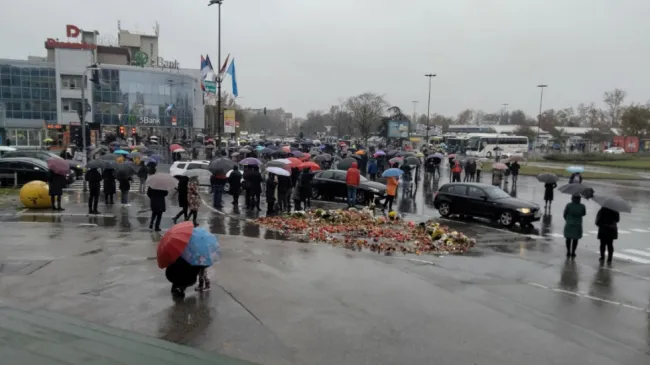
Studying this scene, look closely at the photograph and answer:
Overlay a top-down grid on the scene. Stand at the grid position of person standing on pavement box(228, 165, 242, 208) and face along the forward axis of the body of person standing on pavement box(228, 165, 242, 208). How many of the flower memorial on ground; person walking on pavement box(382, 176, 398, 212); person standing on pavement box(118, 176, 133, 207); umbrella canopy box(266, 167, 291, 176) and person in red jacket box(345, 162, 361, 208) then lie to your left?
1

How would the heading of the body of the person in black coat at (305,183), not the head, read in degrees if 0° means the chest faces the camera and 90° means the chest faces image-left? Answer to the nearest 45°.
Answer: approximately 180°

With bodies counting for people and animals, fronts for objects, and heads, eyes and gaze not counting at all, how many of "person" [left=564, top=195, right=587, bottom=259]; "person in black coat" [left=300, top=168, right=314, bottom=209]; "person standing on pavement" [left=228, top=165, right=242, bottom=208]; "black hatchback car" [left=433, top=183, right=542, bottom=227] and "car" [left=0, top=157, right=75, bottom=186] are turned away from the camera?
3

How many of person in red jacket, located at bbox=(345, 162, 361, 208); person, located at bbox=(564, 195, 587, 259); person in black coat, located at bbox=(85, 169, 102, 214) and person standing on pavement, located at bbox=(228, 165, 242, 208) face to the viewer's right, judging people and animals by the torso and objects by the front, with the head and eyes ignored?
0

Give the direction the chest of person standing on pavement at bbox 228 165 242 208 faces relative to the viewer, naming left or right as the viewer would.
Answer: facing away from the viewer

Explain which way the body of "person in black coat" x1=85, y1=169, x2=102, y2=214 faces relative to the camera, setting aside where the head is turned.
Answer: away from the camera

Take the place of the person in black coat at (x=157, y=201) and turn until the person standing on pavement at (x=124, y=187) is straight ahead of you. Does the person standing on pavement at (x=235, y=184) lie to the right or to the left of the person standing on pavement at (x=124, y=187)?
right

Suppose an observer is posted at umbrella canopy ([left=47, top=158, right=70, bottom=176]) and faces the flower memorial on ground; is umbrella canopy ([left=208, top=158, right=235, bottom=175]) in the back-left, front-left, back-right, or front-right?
front-left

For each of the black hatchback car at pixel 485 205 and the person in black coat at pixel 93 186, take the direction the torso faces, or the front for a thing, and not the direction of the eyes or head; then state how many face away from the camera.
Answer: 1

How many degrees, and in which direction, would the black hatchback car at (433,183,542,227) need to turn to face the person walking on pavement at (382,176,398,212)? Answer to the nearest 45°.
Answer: approximately 135° to its right

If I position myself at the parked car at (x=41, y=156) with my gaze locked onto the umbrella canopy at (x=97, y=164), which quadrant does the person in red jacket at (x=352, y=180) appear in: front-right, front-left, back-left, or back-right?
front-left

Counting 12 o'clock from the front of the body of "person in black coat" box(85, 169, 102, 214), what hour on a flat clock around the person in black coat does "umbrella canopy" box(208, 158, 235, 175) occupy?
The umbrella canopy is roughly at 3 o'clock from the person in black coat.
